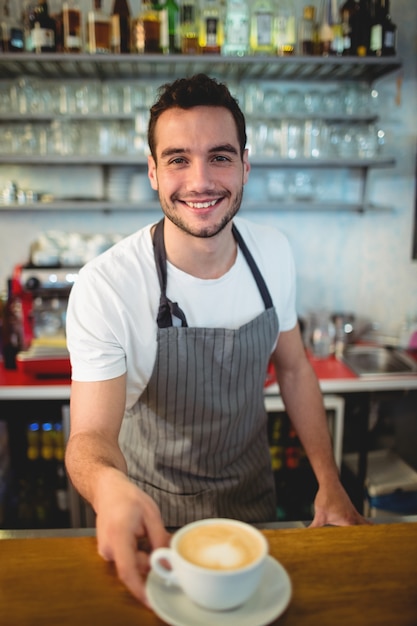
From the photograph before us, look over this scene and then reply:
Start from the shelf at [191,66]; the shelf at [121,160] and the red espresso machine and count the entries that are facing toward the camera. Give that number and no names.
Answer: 3

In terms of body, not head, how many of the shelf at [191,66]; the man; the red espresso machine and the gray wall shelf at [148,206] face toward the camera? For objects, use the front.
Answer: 4

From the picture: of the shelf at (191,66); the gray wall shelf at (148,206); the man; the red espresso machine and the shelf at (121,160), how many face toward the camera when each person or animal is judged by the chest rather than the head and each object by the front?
5

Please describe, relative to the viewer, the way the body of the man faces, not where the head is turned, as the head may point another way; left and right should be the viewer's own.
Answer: facing the viewer

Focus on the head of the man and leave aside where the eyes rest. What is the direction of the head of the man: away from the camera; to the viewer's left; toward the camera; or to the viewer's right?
toward the camera

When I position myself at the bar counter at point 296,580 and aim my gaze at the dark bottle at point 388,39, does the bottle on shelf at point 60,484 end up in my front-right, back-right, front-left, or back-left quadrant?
front-left

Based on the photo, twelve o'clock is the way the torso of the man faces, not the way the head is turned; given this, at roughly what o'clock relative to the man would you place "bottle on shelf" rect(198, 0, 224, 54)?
The bottle on shelf is roughly at 6 o'clock from the man.

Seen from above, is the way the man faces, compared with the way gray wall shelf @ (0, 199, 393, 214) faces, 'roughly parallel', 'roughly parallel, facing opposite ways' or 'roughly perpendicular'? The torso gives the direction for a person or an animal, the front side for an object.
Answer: roughly parallel

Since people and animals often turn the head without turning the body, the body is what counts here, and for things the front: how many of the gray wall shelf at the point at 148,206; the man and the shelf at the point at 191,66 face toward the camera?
3

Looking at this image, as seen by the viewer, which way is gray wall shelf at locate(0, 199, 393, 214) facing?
toward the camera

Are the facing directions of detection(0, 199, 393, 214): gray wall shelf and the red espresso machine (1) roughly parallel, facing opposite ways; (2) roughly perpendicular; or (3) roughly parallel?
roughly parallel
